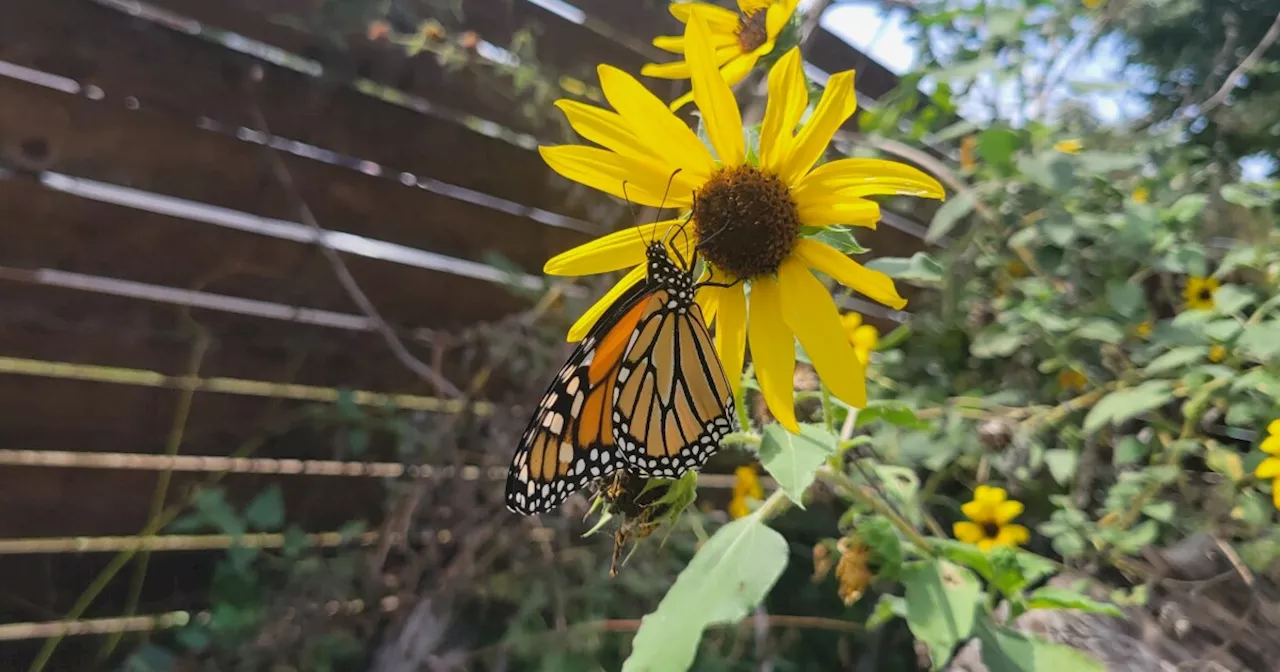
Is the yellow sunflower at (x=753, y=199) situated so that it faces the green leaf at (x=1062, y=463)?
no

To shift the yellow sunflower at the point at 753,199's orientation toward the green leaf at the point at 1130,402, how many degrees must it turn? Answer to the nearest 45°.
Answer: approximately 135° to its left

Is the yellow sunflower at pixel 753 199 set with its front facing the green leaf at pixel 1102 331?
no

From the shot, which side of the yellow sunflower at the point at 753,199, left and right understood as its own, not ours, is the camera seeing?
front

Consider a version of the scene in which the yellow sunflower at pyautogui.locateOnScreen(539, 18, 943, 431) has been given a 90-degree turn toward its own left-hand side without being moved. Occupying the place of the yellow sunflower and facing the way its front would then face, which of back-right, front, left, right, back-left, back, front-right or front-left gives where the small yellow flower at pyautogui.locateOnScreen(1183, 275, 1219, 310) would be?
front-left

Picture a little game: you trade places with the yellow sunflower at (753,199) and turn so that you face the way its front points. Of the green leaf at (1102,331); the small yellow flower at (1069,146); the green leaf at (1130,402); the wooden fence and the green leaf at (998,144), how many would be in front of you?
0

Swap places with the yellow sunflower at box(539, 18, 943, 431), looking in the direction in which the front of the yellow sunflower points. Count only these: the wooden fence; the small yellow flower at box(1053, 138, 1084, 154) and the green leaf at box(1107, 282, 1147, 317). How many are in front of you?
0

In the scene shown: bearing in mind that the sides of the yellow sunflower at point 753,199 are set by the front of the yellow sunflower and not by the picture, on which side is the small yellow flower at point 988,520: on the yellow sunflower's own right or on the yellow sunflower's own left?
on the yellow sunflower's own left

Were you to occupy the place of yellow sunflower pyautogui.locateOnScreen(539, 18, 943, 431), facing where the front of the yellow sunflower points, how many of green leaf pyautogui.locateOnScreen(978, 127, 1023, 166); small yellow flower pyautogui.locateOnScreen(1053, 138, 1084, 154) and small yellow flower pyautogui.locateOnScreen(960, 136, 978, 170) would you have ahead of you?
0

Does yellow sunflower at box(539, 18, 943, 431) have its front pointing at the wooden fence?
no

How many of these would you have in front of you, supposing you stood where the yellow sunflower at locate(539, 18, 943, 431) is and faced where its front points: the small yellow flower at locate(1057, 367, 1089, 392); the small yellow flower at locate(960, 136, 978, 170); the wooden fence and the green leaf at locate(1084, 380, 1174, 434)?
0

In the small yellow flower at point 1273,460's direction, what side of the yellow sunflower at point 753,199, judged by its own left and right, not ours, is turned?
left

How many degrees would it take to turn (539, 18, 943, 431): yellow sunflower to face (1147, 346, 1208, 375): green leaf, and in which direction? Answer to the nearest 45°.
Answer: approximately 135° to its left
